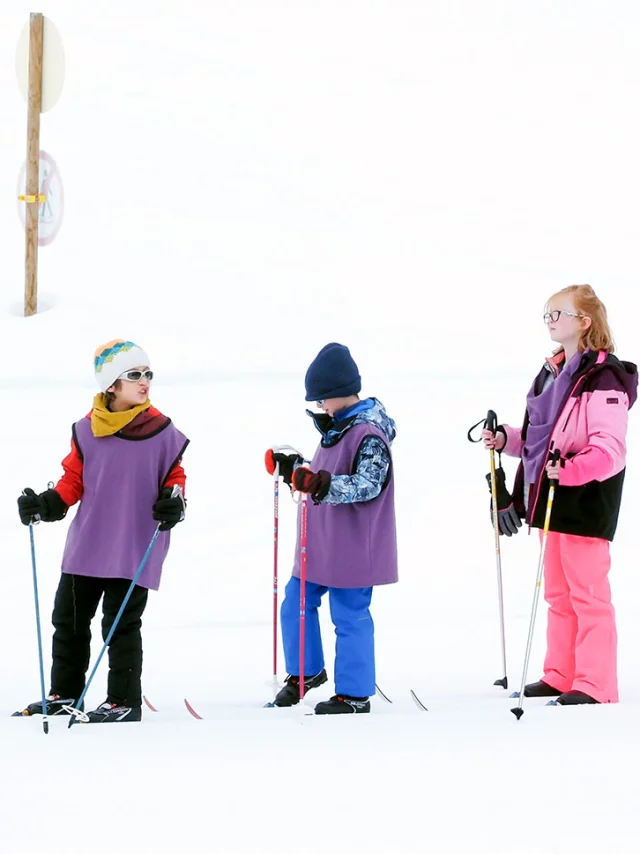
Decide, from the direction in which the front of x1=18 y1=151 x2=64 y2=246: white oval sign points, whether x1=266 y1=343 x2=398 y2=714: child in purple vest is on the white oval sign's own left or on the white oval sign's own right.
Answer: on the white oval sign's own right

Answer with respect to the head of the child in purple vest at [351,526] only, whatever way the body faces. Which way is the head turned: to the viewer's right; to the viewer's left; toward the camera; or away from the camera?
to the viewer's left
